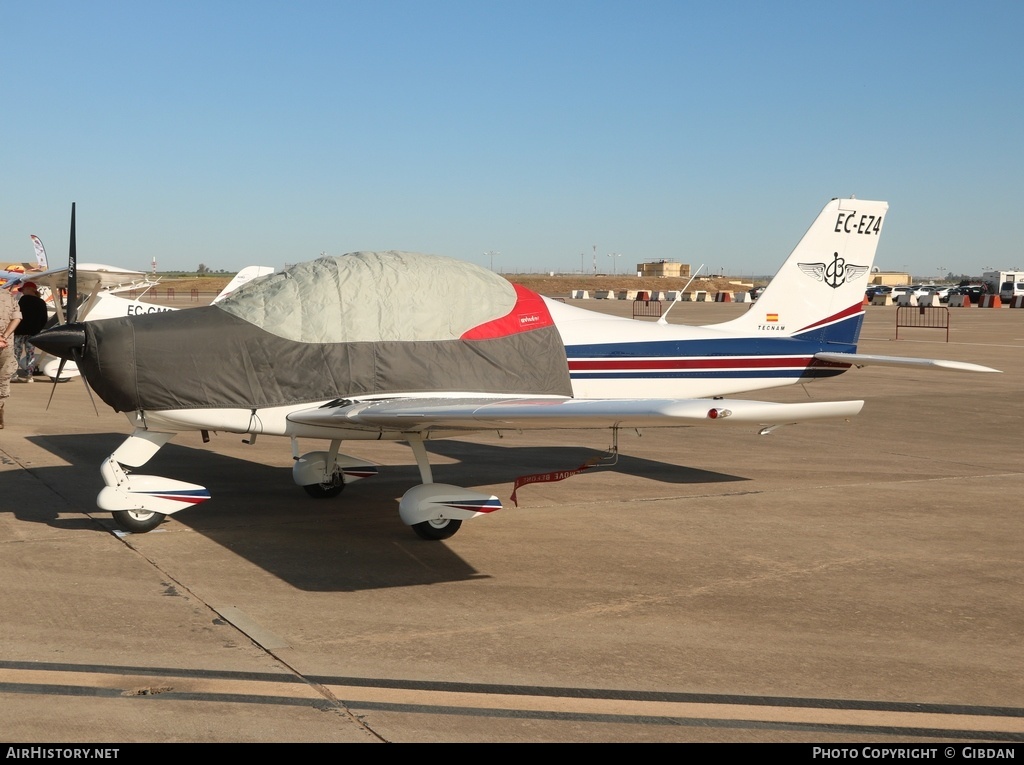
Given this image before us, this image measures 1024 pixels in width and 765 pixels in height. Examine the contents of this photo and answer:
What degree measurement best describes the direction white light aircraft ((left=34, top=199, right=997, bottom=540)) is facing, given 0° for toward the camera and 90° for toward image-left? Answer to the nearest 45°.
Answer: approximately 45°
